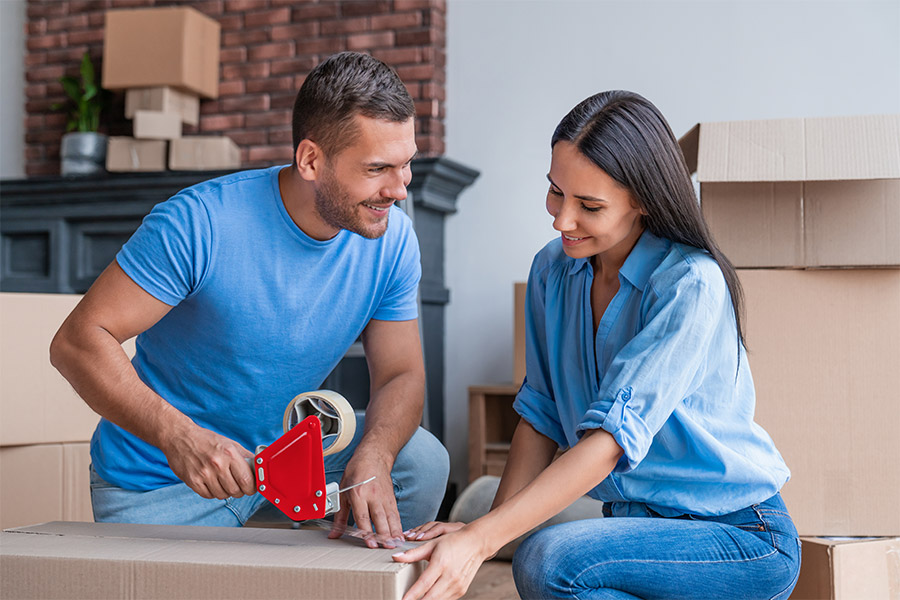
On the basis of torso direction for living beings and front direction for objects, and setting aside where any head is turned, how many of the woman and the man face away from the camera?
0

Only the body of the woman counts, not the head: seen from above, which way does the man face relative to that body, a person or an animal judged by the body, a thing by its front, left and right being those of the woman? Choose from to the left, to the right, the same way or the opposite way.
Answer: to the left

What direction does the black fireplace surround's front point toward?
toward the camera

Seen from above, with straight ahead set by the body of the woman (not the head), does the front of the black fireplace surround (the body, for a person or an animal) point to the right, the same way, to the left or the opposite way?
to the left

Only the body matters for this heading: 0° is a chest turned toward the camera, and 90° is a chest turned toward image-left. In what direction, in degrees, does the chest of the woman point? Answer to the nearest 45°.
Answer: approximately 45°

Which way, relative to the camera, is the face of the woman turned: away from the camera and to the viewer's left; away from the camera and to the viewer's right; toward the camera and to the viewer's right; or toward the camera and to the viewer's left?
toward the camera and to the viewer's left

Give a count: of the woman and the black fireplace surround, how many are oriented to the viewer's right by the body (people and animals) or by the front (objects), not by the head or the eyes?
0

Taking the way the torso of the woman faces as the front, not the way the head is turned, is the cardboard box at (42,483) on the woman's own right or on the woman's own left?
on the woman's own right

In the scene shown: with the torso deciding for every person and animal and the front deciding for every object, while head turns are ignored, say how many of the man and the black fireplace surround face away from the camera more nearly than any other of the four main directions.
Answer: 0

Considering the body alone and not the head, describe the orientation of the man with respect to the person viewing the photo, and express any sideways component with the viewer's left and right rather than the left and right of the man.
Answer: facing the viewer and to the right of the viewer

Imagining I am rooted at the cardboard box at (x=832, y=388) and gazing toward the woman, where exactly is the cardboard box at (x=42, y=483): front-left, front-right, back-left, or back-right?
front-right

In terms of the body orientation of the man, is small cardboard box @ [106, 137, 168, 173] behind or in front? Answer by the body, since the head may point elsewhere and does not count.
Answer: behind
